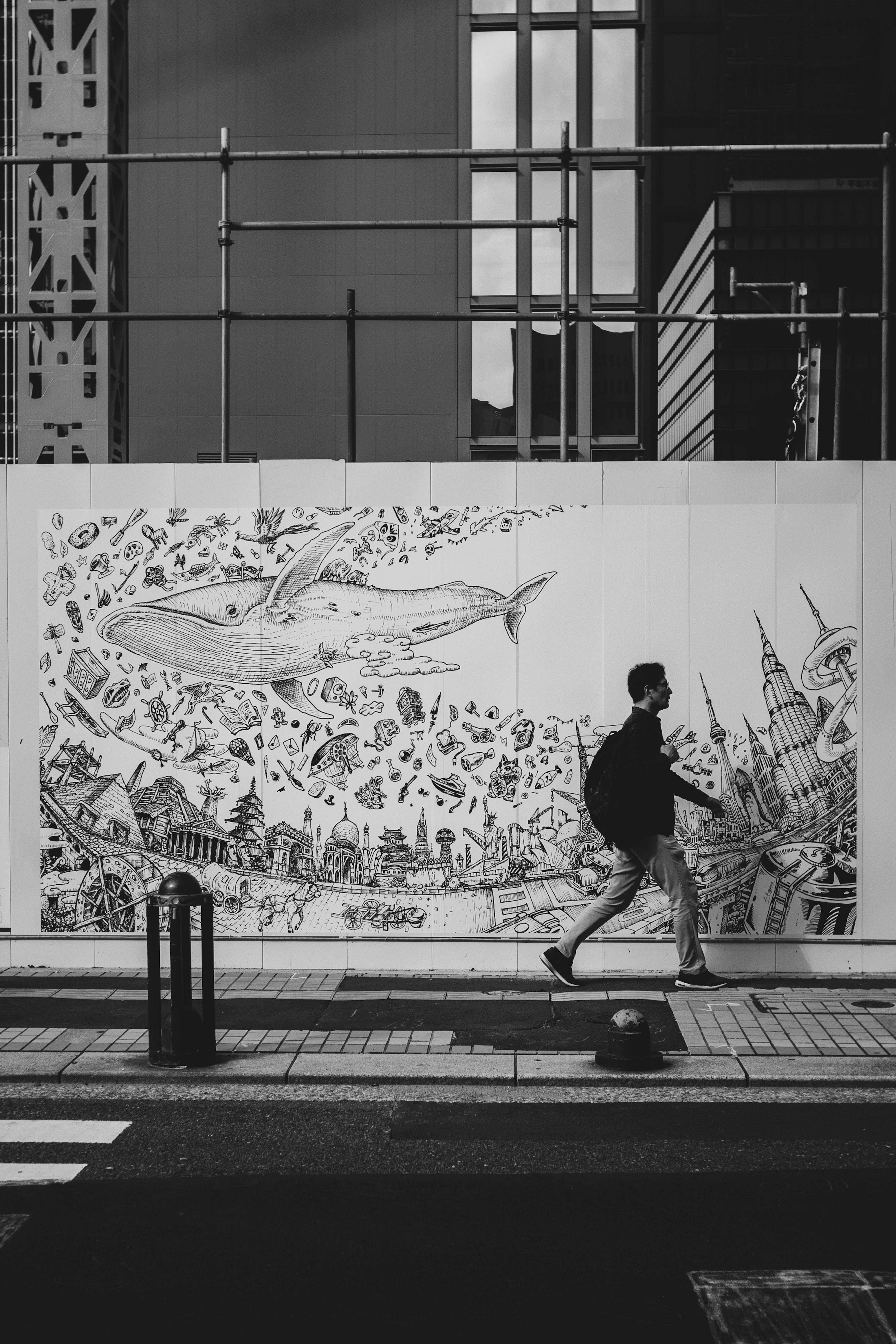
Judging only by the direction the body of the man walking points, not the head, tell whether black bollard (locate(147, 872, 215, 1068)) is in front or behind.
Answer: behind

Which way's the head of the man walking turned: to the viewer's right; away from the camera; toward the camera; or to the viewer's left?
to the viewer's right

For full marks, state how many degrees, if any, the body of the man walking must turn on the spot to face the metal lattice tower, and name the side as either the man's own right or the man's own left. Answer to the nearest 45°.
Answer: approximately 135° to the man's own left

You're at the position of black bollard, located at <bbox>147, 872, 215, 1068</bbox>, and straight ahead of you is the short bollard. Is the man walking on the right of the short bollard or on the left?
left

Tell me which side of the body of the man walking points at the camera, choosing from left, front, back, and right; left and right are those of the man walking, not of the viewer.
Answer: right

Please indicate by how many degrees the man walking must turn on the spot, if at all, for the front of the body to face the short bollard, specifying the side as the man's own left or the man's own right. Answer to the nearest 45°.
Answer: approximately 90° to the man's own right

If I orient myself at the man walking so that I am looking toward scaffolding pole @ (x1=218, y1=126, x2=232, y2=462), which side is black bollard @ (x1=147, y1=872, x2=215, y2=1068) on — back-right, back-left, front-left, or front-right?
front-left
